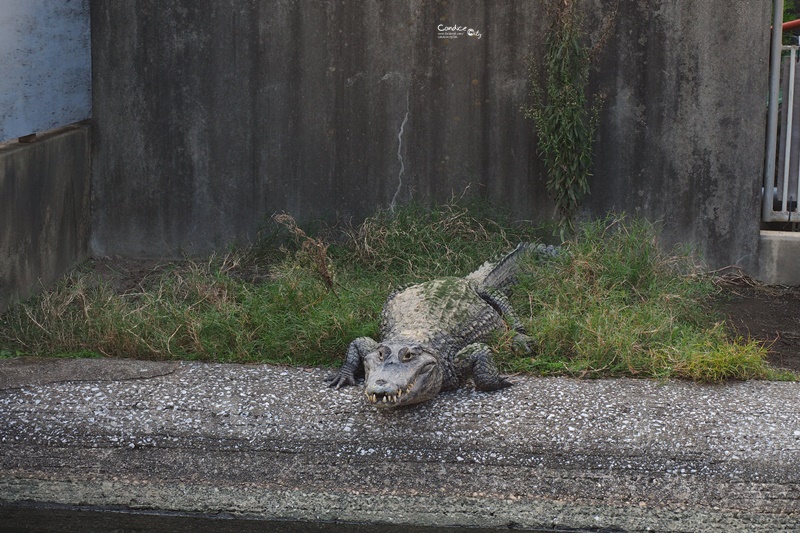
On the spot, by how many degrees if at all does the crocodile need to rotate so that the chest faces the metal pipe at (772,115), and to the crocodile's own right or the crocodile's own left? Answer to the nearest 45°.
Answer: approximately 180°

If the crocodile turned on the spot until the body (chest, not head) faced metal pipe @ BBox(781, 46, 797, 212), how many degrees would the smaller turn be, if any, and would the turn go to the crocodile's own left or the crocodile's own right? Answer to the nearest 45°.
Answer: approximately 180°

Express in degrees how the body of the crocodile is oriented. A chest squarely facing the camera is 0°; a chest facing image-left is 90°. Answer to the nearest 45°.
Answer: approximately 45°

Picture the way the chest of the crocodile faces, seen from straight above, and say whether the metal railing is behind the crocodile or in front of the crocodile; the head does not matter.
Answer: behind

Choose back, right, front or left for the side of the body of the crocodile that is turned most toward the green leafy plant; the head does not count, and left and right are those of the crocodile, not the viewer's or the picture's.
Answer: back
